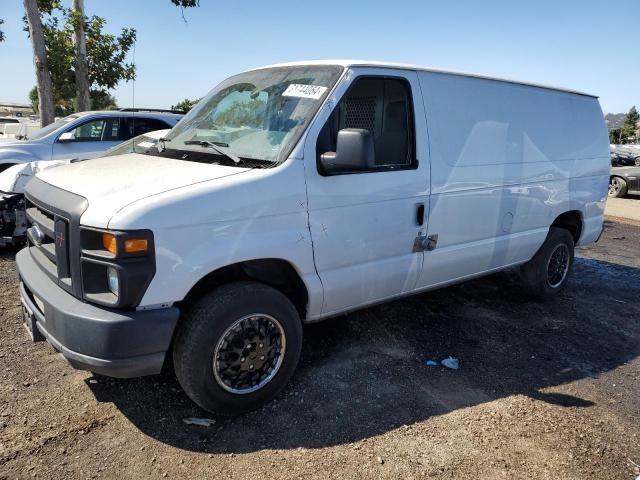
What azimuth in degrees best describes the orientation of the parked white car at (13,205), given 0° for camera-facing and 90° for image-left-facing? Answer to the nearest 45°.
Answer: approximately 45°

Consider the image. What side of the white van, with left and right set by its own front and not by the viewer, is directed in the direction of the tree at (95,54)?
right

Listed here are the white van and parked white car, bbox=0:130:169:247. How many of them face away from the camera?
0

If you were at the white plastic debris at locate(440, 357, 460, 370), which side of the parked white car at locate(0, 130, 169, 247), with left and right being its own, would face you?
left

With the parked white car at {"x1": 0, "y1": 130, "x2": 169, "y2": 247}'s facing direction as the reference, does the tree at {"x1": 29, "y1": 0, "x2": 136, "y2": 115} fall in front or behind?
behind

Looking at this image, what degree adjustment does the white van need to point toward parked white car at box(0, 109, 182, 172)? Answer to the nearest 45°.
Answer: approximately 90° to its right

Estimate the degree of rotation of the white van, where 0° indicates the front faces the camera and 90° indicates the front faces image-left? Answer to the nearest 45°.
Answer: approximately 45°
